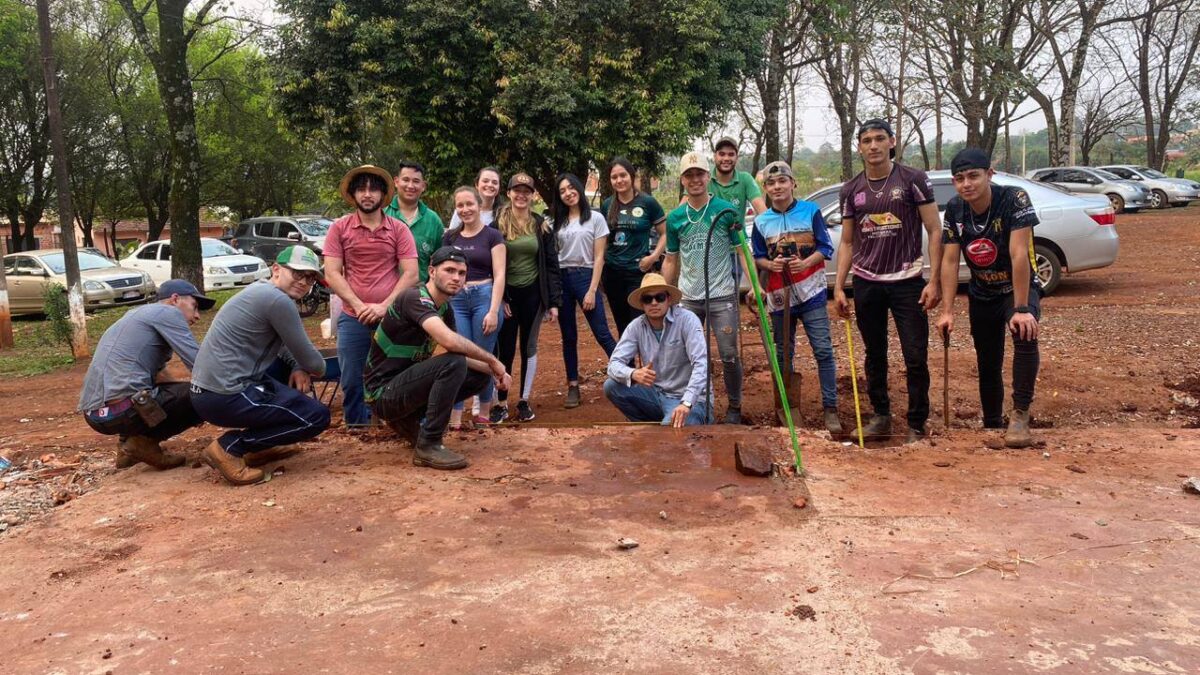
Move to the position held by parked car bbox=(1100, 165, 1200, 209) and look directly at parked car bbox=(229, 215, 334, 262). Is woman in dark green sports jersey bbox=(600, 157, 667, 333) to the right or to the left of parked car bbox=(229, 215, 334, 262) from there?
left

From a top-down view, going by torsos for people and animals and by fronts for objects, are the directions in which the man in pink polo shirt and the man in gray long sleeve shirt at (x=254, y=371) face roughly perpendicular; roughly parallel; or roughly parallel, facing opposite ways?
roughly perpendicular

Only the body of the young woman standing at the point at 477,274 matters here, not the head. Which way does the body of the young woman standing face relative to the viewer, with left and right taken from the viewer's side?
facing the viewer

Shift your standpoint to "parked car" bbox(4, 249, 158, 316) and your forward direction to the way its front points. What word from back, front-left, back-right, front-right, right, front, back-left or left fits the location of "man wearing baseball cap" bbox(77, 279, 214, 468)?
front-right

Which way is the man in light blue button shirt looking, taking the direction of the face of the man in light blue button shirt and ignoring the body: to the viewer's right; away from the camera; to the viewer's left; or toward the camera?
toward the camera

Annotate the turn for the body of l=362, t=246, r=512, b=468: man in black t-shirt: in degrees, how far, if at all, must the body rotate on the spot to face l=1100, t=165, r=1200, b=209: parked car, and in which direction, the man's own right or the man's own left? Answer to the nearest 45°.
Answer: approximately 90° to the man's own left

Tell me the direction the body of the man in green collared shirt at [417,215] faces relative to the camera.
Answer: toward the camera

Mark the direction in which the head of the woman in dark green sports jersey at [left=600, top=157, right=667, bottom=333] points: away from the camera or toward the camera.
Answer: toward the camera

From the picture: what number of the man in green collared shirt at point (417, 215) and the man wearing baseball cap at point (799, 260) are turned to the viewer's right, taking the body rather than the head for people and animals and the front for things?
0

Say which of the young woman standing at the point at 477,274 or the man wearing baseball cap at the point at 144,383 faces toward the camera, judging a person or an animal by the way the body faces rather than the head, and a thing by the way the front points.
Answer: the young woman standing

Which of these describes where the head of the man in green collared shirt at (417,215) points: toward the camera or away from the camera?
toward the camera

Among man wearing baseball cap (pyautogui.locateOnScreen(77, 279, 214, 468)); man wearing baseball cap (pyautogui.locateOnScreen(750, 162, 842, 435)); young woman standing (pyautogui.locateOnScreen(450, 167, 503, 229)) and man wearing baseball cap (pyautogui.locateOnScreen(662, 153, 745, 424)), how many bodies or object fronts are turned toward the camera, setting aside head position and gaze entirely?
3

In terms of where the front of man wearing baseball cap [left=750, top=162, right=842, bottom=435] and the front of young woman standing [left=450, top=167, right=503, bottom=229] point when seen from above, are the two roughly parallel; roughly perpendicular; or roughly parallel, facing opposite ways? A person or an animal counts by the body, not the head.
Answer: roughly parallel

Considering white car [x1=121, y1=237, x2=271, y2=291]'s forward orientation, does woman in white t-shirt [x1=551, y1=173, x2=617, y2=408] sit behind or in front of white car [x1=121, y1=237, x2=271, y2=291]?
in front

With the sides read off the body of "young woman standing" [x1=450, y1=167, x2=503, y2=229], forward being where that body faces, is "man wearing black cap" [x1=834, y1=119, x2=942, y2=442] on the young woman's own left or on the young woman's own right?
on the young woman's own left

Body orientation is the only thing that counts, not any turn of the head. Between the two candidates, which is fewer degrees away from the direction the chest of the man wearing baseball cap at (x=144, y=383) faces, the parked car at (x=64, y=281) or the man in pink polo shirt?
the man in pink polo shirt

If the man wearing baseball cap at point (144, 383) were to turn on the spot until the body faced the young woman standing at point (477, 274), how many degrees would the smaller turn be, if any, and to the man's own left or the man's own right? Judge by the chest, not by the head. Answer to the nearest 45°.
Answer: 0° — they already face them

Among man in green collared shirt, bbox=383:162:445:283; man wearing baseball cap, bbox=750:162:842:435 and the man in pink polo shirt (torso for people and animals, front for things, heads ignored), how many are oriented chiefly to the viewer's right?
0

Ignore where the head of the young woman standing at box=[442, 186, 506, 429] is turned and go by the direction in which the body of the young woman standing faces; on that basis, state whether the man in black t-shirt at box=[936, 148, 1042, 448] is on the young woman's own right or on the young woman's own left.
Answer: on the young woman's own left
